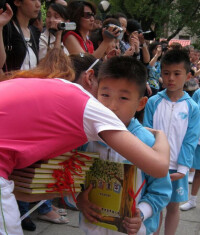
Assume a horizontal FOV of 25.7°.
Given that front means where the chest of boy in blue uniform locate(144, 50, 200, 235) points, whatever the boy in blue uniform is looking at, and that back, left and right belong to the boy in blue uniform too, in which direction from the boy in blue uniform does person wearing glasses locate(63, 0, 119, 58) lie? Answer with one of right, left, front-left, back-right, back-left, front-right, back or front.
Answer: back-right

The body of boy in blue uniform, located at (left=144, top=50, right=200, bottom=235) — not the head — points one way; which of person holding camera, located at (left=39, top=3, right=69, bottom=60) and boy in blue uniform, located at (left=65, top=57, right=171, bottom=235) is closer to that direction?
the boy in blue uniform

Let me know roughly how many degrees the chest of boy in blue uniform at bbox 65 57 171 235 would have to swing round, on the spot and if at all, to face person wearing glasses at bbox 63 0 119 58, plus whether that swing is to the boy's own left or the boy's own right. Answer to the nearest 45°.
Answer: approximately 135° to the boy's own right

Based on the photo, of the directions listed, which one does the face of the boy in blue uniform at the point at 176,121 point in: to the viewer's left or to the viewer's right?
to the viewer's left

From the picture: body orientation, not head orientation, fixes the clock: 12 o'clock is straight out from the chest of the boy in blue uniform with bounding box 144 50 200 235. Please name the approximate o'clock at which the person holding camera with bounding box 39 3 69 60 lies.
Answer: The person holding camera is roughly at 4 o'clock from the boy in blue uniform.

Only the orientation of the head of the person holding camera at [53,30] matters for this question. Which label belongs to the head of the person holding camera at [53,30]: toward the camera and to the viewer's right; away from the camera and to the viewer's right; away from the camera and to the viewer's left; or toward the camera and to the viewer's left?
toward the camera and to the viewer's right

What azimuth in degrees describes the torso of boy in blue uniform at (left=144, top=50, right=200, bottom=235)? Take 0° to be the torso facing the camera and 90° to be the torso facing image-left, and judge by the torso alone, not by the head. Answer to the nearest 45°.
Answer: approximately 0°

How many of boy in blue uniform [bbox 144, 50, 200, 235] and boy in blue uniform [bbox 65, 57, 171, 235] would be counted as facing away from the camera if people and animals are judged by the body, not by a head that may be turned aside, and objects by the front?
0

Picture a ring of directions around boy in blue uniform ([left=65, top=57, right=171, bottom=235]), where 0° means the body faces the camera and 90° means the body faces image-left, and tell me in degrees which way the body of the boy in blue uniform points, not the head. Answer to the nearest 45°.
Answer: approximately 45°
